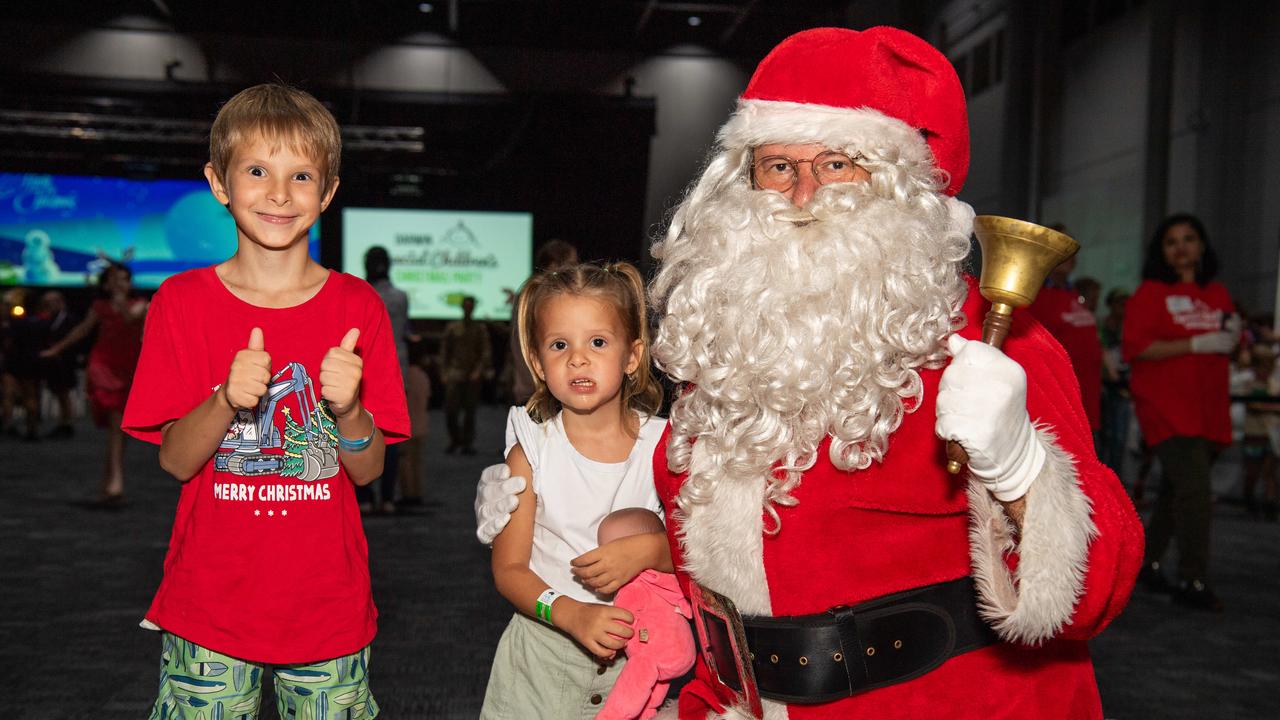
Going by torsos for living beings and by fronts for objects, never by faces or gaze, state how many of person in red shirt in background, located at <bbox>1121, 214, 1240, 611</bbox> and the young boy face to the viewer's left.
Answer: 0

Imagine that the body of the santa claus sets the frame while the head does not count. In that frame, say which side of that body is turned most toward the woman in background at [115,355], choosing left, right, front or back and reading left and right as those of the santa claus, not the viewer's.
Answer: right

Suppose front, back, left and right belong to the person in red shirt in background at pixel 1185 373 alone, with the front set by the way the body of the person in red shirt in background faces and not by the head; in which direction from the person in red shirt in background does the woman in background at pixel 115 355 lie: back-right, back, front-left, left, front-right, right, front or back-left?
back-right

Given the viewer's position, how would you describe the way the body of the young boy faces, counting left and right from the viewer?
facing the viewer

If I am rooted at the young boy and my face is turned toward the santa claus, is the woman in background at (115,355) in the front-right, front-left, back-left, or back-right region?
back-left

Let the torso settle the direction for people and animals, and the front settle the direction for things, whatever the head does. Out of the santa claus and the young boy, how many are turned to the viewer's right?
0

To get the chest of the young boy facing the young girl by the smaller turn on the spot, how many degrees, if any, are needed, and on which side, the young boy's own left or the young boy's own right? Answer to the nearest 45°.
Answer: approximately 90° to the young boy's own left
